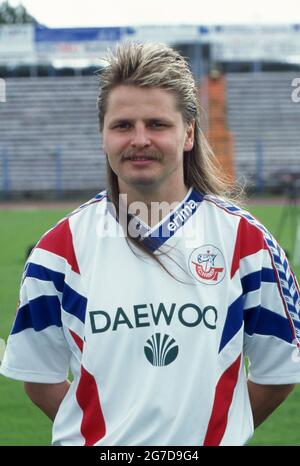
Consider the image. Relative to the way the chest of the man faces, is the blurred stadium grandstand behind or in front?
behind

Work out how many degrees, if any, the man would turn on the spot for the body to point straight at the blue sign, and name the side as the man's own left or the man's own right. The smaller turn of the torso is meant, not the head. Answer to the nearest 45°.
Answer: approximately 180°

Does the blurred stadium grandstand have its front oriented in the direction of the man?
yes

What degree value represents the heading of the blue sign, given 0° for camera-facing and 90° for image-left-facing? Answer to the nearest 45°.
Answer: approximately 0°

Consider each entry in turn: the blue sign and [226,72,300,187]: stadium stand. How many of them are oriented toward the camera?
2

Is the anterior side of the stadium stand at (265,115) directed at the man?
yes
